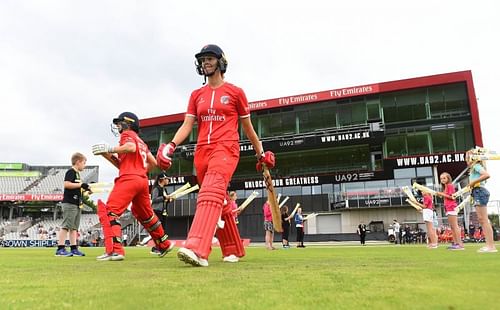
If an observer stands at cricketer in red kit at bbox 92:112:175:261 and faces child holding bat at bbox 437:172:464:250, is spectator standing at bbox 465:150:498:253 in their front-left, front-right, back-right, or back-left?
front-right

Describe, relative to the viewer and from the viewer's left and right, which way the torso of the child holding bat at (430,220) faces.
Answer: facing to the left of the viewer

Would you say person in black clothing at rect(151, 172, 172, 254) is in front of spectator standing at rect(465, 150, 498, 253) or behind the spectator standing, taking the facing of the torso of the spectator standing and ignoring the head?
in front

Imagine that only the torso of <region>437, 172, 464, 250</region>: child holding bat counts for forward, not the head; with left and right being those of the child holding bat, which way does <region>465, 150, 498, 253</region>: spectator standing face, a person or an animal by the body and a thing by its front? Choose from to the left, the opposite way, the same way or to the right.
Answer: the same way

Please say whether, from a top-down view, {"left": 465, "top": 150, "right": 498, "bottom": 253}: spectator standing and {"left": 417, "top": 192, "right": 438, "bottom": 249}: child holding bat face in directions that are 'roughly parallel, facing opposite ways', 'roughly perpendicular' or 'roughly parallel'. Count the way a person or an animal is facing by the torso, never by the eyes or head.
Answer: roughly parallel

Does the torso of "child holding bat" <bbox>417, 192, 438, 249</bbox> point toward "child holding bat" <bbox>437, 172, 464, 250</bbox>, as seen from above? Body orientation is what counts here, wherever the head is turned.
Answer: no

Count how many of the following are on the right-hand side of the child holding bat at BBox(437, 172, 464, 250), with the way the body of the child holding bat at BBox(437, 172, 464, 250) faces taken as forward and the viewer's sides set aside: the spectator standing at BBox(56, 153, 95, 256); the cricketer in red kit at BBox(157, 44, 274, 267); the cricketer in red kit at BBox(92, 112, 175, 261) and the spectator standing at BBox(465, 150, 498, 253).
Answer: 0

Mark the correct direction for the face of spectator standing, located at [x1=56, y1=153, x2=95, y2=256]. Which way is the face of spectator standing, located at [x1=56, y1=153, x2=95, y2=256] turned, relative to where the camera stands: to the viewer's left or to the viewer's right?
to the viewer's right

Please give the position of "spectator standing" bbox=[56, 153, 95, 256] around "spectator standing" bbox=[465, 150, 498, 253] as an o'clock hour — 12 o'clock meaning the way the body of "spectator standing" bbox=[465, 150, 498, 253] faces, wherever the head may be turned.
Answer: "spectator standing" bbox=[56, 153, 95, 256] is roughly at 11 o'clock from "spectator standing" bbox=[465, 150, 498, 253].

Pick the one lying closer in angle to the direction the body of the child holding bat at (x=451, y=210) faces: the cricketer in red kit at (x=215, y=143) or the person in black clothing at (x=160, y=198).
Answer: the person in black clothing

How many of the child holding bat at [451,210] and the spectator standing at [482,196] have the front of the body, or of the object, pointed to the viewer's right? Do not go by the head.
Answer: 0

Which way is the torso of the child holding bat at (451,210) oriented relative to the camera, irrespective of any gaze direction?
to the viewer's left

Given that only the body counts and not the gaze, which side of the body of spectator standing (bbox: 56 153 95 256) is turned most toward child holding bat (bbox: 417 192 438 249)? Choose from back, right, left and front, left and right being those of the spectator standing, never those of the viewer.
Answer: front

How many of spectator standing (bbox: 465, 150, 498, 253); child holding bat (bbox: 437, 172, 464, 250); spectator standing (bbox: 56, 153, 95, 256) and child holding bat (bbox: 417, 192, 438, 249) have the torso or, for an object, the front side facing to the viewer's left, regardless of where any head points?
3

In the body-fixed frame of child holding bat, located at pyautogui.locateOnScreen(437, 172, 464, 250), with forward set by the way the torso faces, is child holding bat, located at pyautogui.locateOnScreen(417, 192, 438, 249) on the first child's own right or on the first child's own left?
on the first child's own right

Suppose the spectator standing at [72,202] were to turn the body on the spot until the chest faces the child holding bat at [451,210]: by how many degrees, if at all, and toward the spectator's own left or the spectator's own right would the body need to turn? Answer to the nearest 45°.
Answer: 0° — they already face them

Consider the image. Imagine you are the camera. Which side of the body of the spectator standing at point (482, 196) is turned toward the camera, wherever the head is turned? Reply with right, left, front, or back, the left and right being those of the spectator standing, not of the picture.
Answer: left

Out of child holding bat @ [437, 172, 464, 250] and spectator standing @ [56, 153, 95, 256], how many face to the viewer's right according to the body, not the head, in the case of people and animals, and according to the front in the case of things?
1

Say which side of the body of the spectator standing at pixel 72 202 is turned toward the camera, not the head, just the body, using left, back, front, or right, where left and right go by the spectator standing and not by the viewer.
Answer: right
